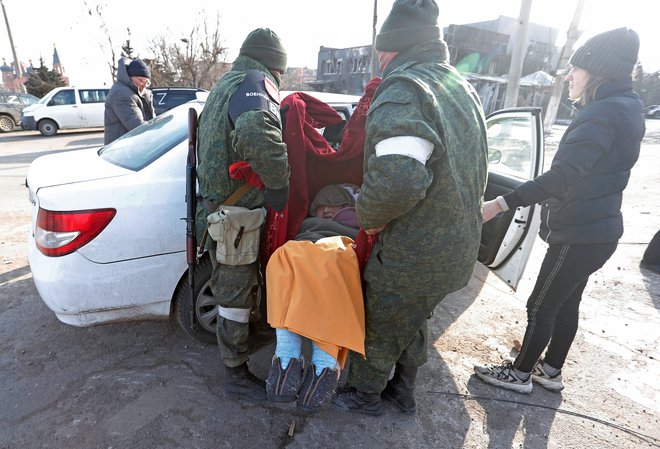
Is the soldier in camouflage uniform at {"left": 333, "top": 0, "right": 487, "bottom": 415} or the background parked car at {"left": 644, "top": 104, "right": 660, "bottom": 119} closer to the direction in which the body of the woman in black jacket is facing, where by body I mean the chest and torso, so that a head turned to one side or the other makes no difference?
the soldier in camouflage uniform

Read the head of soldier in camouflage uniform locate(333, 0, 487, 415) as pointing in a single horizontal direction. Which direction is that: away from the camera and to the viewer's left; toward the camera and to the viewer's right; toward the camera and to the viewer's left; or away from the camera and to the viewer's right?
away from the camera and to the viewer's left

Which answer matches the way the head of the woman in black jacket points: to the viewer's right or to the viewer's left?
to the viewer's left

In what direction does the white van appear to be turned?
to the viewer's left

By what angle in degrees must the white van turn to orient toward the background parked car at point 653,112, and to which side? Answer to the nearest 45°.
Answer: approximately 180°

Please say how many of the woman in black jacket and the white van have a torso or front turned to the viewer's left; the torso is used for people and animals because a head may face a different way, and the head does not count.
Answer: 2

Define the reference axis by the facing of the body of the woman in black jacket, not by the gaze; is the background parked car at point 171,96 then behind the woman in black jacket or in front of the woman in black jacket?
in front

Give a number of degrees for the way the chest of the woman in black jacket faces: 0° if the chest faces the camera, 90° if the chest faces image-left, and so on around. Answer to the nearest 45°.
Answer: approximately 90°
